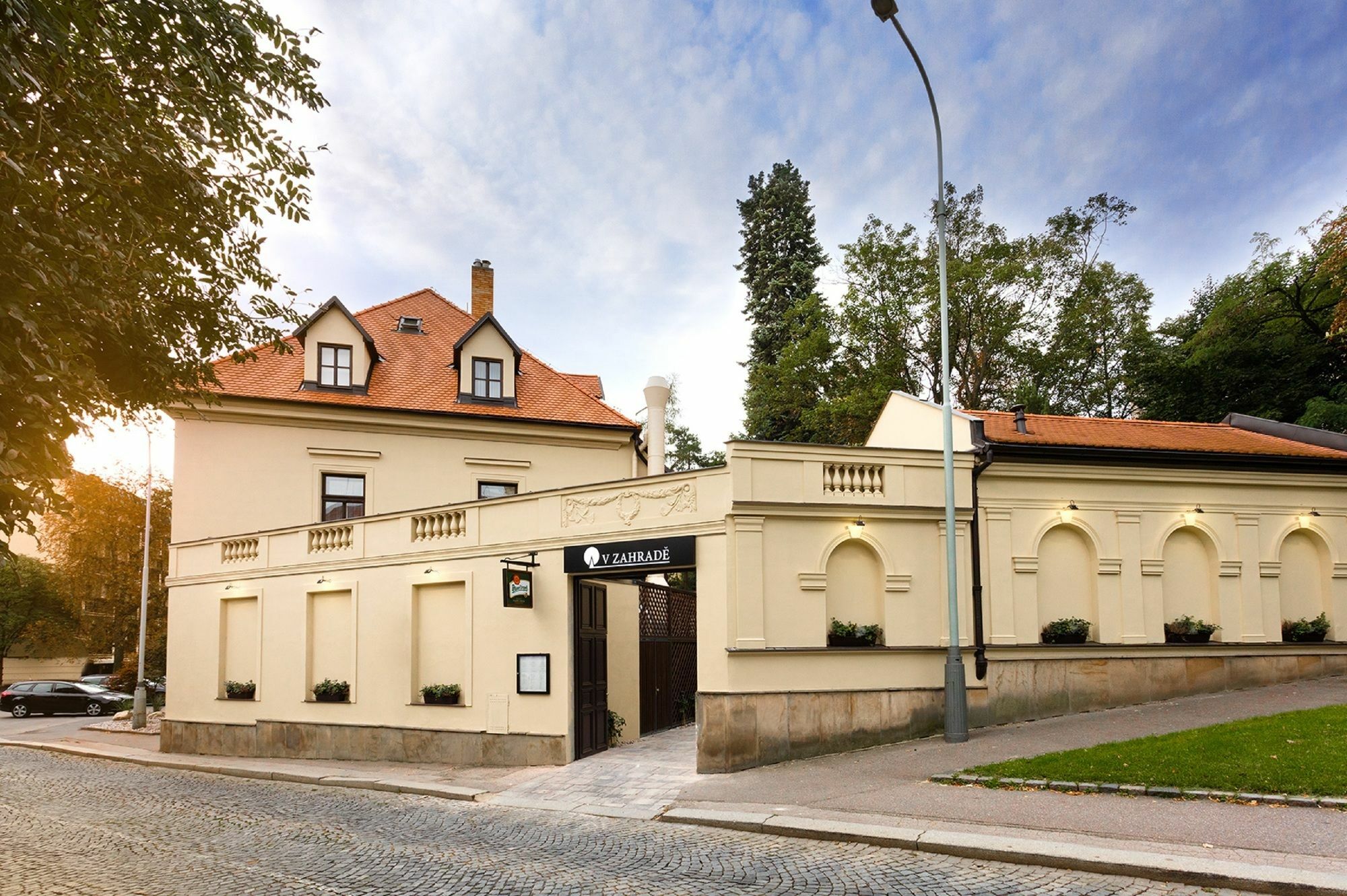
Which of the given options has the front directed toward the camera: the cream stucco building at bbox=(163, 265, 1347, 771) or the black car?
the cream stucco building

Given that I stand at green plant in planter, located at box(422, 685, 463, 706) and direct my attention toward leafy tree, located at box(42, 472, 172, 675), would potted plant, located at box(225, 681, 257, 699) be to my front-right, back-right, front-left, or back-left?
front-left

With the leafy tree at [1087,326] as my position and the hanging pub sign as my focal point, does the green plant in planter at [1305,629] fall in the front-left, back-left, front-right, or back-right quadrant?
front-left

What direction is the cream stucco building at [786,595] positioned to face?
toward the camera
